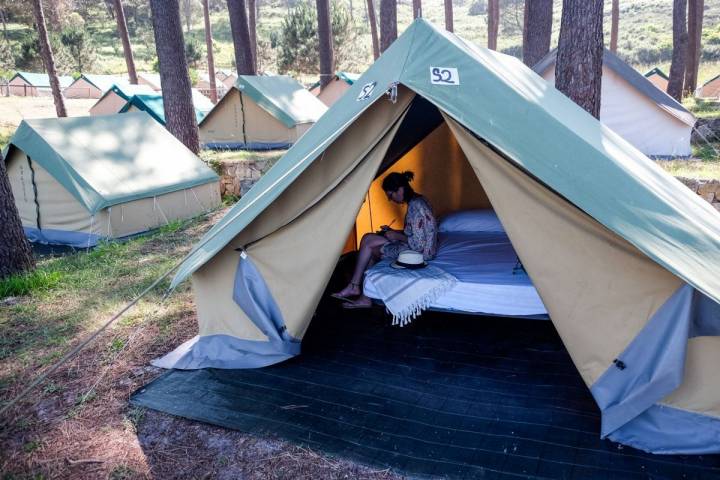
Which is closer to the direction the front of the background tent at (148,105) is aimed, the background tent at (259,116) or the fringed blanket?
the fringed blanket

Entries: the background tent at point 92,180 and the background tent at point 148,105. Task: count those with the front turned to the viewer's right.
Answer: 0

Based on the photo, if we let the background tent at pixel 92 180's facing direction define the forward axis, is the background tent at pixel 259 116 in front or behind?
behind

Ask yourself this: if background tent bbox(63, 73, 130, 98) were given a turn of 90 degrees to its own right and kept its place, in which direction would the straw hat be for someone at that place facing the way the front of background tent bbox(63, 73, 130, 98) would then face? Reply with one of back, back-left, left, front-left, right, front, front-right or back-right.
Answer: back-left

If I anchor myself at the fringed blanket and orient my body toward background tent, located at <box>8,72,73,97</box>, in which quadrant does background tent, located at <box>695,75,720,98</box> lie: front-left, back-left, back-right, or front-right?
front-right

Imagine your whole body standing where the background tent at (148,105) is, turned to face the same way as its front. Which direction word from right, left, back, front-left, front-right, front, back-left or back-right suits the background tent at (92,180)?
front-left

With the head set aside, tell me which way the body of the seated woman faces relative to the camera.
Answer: to the viewer's left

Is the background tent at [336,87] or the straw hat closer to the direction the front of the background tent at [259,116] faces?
the straw hat

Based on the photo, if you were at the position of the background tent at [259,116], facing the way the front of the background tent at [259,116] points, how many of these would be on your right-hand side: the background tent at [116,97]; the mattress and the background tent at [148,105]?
2

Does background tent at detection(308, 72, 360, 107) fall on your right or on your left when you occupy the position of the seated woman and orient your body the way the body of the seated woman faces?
on your right

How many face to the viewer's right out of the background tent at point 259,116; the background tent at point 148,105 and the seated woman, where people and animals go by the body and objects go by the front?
0

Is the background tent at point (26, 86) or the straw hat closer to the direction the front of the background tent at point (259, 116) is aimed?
the straw hat

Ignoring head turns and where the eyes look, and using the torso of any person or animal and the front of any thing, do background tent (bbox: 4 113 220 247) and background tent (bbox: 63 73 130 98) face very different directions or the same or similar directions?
same or similar directions

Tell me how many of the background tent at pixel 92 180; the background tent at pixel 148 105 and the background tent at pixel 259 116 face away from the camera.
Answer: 0

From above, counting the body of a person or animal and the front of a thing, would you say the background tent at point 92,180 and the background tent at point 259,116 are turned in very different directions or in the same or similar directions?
same or similar directions
